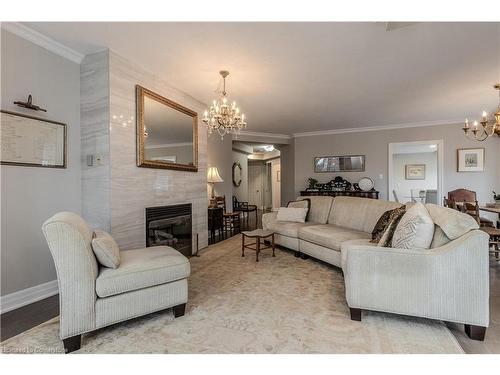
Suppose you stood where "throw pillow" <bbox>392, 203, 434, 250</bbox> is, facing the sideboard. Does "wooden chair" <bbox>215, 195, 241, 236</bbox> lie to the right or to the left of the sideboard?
left

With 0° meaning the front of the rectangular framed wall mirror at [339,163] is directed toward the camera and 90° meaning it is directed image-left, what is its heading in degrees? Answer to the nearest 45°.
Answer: approximately 0°

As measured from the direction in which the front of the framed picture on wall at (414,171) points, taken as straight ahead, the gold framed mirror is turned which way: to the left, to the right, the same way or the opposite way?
to the left

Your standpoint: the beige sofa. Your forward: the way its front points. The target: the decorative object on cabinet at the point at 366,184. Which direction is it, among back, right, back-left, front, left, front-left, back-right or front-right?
back-right

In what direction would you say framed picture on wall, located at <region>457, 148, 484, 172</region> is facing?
toward the camera

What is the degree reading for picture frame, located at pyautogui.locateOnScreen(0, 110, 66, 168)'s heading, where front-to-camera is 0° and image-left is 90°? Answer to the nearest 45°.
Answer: approximately 315°

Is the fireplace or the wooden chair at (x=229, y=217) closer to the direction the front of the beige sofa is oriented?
the fireplace

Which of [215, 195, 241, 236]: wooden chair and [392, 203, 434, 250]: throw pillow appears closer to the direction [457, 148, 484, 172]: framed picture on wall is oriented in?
the throw pillow

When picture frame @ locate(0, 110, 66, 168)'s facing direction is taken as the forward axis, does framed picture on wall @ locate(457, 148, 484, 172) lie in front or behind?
in front

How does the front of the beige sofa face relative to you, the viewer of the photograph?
facing the viewer and to the left of the viewer

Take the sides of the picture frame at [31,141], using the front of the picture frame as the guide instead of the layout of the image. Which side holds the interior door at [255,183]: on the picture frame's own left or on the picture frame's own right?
on the picture frame's own left

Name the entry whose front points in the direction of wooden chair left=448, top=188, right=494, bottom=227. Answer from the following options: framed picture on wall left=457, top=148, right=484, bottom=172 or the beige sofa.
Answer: the framed picture on wall

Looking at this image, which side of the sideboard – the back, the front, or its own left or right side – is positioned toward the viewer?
front

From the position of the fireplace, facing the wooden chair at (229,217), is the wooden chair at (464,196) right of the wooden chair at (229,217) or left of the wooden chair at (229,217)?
right

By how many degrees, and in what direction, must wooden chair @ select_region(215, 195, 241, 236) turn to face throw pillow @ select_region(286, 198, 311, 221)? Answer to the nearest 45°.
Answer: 0° — it already faces it

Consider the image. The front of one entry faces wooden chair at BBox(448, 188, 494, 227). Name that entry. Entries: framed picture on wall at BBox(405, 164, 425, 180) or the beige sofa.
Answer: the framed picture on wall
